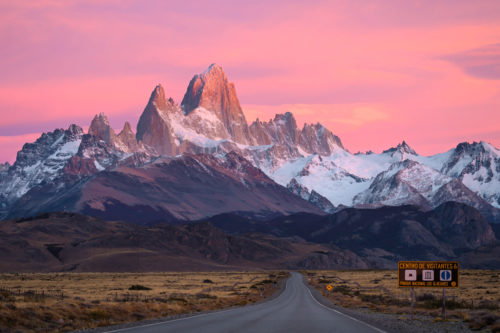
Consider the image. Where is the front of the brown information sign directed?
toward the camera
